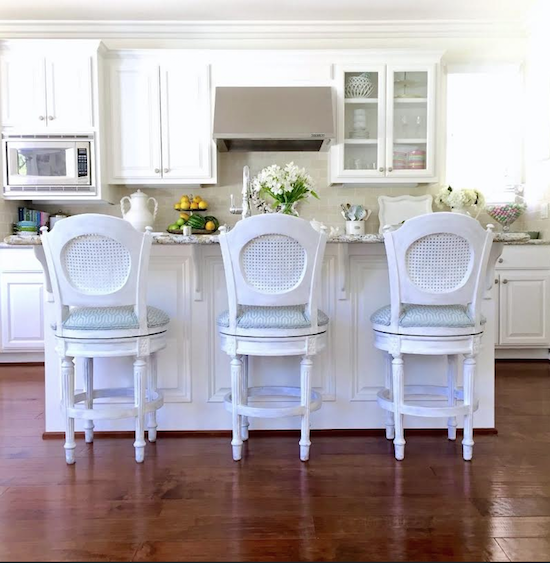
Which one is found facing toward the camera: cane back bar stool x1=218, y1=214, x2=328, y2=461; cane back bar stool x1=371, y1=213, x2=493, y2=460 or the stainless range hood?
the stainless range hood

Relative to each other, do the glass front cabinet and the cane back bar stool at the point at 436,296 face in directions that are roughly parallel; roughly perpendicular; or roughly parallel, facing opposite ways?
roughly parallel, facing opposite ways

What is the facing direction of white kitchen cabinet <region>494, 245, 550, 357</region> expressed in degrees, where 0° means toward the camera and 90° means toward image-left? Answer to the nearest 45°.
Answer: approximately 0°

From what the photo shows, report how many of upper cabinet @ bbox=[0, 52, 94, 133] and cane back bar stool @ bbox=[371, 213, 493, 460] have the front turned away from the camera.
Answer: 1

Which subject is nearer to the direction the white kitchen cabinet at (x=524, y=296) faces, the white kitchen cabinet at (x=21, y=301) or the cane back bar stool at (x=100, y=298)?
the cane back bar stool

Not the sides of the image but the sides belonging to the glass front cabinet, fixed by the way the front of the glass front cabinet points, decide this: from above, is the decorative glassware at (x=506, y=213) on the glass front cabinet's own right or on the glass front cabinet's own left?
on the glass front cabinet's own left

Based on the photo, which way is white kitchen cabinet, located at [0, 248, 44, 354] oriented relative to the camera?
toward the camera

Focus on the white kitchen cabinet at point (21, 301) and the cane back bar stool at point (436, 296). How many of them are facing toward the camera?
1

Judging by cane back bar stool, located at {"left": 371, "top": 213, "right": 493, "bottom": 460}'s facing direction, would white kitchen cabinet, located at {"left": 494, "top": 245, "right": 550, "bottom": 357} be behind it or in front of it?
in front

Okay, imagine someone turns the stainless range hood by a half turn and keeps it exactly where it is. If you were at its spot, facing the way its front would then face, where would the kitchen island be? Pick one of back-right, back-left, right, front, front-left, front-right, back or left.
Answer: back

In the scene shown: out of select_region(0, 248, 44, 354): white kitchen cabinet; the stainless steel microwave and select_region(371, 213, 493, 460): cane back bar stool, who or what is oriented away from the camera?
the cane back bar stool

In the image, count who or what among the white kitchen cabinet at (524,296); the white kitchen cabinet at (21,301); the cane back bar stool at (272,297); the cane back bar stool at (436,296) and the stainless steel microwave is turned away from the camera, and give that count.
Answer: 2

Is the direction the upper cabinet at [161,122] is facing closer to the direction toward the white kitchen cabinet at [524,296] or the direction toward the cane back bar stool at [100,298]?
the cane back bar stool

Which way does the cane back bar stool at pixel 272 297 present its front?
away from the camera

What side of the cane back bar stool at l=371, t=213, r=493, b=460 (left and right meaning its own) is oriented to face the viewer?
back

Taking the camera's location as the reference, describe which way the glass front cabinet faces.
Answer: facing the viewer

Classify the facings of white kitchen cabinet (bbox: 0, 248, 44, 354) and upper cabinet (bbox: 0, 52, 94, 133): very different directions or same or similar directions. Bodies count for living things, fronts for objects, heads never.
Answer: same or similar directions

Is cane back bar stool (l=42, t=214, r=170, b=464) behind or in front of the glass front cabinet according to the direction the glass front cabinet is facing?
in front

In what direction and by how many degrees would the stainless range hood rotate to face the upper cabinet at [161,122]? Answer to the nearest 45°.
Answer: approximately 90° to its right
